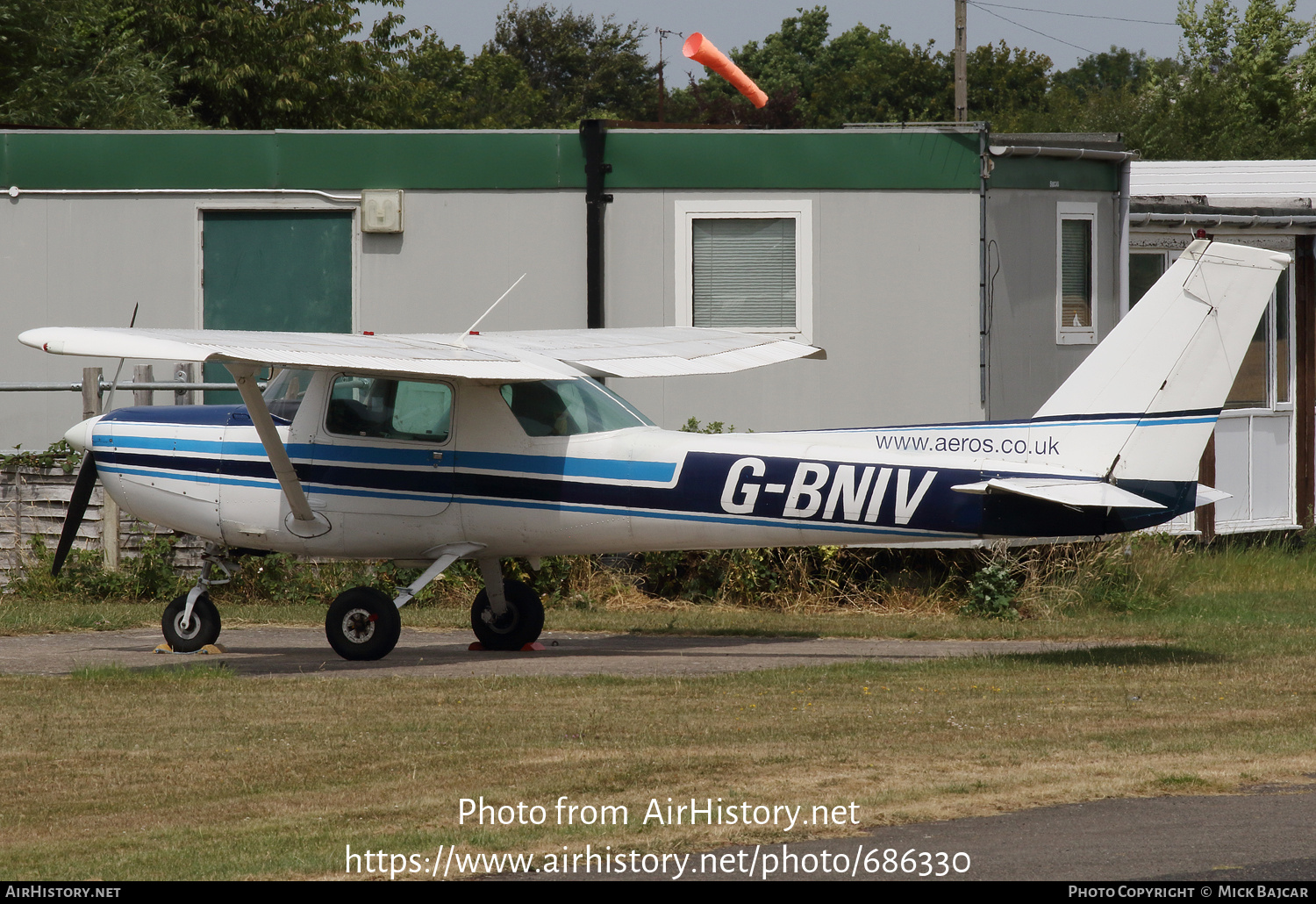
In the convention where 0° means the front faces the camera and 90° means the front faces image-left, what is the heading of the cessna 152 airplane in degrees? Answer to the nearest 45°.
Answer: approximately 90°

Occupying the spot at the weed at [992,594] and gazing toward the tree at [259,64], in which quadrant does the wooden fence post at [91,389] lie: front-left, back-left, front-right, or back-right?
front-left

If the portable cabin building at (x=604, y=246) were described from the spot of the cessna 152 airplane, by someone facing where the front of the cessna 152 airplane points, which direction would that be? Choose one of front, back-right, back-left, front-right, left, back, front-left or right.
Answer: right

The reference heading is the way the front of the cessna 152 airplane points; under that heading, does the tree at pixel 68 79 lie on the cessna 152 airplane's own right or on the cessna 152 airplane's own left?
on the cessna 152 airplane's own right

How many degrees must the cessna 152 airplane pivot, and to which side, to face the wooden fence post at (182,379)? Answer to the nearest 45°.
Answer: approximately 45° to its right

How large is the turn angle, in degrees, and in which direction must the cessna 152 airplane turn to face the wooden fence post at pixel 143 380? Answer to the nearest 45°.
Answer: approximately 45° to its right

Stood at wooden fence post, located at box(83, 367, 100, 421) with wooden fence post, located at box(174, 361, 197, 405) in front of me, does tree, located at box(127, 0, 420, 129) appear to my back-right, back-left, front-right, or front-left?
front-left
